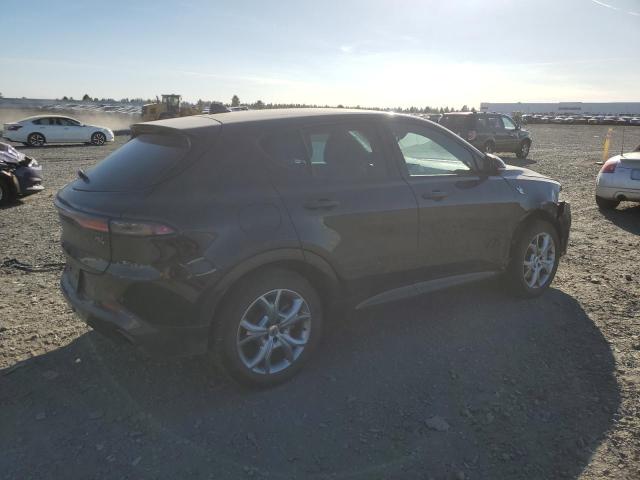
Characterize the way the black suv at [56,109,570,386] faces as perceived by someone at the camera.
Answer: facing away from the viewer and to the right of the viewer

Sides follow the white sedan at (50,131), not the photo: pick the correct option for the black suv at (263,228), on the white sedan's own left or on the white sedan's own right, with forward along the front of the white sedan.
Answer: on the white sedan's own right

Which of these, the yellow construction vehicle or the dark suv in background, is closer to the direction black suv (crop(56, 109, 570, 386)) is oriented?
the dark suv in background

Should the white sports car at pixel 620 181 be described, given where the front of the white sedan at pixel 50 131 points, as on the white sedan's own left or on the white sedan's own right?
on the white sedan's own right

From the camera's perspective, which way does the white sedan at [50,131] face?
to the viewer's right

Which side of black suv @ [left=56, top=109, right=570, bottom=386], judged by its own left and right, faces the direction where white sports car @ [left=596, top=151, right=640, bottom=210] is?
front

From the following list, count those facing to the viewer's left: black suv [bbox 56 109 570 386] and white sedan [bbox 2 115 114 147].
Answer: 0

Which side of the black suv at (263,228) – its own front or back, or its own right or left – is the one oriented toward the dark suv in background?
front
